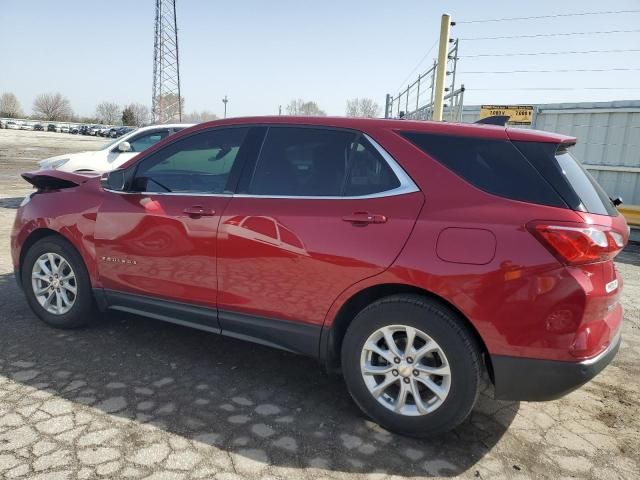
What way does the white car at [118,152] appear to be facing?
to the viewer's left

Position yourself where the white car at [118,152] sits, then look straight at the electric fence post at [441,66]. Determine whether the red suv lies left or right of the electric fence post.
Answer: right

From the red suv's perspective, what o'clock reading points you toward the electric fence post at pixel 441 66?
The electric fence post is roughly at 2 o'clock from the red suv.

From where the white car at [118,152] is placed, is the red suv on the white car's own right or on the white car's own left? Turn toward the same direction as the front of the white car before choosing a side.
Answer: on the white car's own left

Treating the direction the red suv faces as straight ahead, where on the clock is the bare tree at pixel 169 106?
The bare tree is roughly at 1 o'clock from the red suv.

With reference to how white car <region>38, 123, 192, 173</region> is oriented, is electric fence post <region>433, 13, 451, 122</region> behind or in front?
behind

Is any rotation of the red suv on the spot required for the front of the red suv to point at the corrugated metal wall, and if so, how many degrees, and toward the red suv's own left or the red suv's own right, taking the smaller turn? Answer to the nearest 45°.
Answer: approximately 90° to the red suv's own right

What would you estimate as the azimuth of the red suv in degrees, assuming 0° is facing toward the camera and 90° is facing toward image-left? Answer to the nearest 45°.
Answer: approximately 135°

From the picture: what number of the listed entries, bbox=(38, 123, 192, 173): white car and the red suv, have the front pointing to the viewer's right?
0

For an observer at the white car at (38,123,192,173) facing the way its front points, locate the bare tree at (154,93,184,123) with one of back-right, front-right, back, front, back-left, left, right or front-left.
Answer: right

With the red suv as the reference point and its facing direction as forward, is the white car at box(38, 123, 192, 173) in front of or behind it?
in front

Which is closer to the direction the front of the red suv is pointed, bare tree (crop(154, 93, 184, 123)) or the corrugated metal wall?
the bare tree
